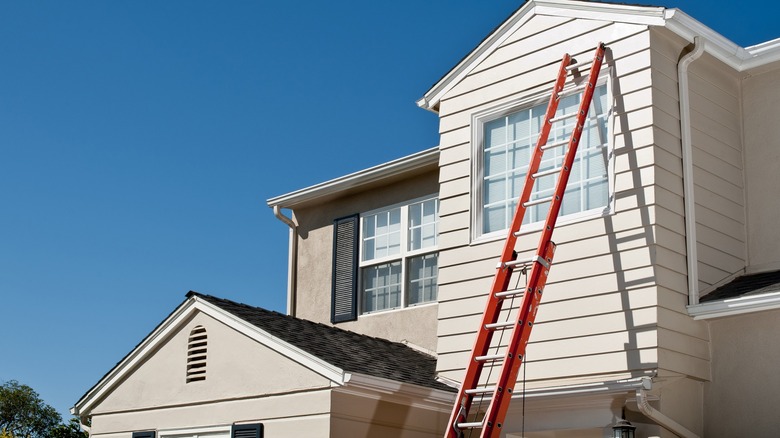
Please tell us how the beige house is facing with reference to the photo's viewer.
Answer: facing the viewer and to the left of the viewer
